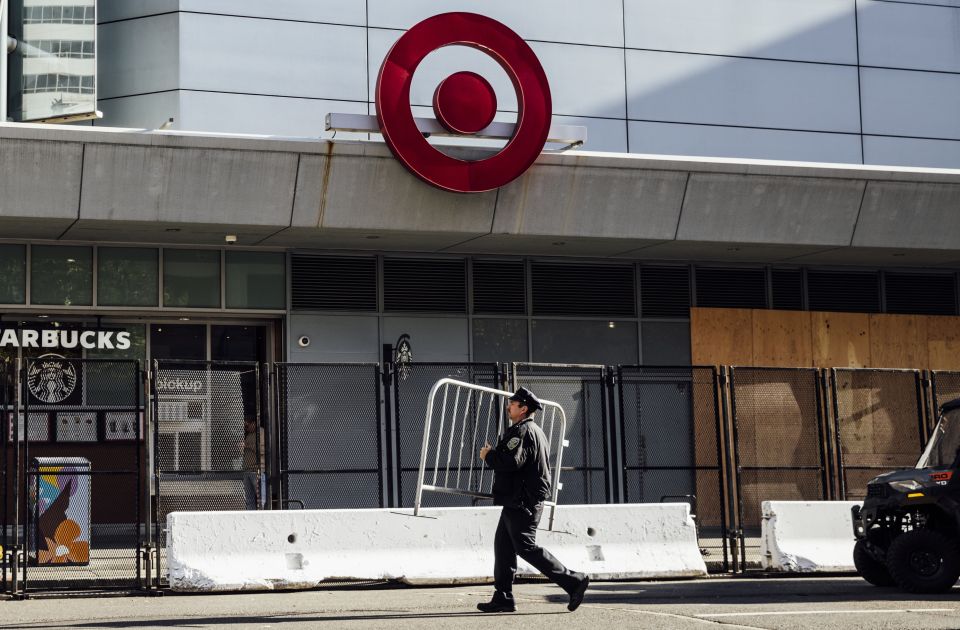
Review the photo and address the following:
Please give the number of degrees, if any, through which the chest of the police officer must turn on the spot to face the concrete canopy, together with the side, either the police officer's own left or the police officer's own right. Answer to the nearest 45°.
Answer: approximately 90° to the police officer's own right

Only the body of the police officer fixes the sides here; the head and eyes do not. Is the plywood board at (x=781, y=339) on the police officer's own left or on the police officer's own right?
on the police officer's own right

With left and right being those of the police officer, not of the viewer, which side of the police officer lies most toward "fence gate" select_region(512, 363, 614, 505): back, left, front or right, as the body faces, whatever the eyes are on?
right

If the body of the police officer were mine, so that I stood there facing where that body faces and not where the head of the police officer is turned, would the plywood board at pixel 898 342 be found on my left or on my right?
on my right

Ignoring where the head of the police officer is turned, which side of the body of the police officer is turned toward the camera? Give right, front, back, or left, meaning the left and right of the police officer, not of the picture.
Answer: left
